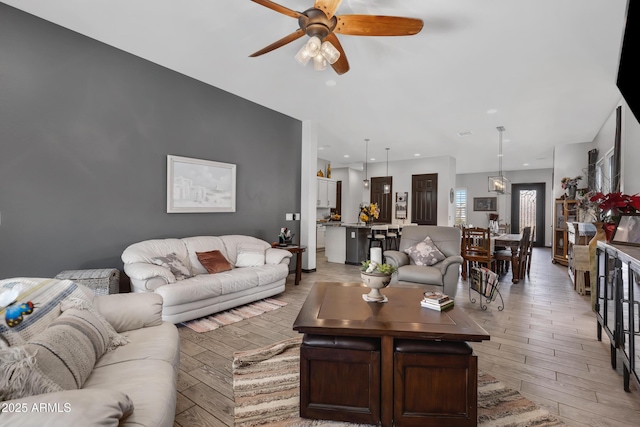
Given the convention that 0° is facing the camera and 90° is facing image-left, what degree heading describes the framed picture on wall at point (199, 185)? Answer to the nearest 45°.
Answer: approximately 315°

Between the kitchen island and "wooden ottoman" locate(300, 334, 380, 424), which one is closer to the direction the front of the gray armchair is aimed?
the wooden ottoman

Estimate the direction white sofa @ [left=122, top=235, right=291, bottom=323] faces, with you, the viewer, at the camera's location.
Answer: facing the viewer and to the right of the viewer

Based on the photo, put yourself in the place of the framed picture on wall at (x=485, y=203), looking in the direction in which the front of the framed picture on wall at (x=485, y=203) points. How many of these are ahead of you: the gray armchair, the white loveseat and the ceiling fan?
3

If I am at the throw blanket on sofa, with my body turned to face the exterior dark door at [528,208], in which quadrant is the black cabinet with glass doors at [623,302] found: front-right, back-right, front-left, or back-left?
front-right

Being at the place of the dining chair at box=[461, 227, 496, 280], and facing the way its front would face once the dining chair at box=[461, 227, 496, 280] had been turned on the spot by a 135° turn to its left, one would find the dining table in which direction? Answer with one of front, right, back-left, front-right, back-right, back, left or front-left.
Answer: back-right

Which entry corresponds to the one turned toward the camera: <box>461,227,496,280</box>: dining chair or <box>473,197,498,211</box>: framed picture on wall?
the framed picture on wall

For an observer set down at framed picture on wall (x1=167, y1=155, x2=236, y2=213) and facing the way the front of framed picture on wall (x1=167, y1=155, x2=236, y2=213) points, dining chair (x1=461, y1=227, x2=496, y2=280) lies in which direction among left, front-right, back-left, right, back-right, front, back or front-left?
front-left

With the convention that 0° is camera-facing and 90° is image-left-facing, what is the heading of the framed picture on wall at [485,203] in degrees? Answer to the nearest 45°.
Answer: approximately 0°

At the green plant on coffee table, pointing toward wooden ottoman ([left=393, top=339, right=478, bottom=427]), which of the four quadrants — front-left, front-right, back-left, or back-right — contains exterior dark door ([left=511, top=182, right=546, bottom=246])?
back-left

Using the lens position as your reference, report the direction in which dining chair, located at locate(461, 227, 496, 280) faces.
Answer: facing away from the viewer and to the right of the viewer

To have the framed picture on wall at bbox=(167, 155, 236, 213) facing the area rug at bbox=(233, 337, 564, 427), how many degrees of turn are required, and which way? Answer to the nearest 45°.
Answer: approximately 45° to its right

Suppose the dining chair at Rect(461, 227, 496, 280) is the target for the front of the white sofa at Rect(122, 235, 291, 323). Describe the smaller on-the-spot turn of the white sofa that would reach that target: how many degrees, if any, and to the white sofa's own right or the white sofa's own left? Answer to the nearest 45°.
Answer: approximately 45° to the white sofa's own left

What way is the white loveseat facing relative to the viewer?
to the viewer's right

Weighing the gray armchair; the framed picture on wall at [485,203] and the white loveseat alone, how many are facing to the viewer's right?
1

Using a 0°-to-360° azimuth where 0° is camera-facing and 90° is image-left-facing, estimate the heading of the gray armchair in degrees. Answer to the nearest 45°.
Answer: approximately 45°
